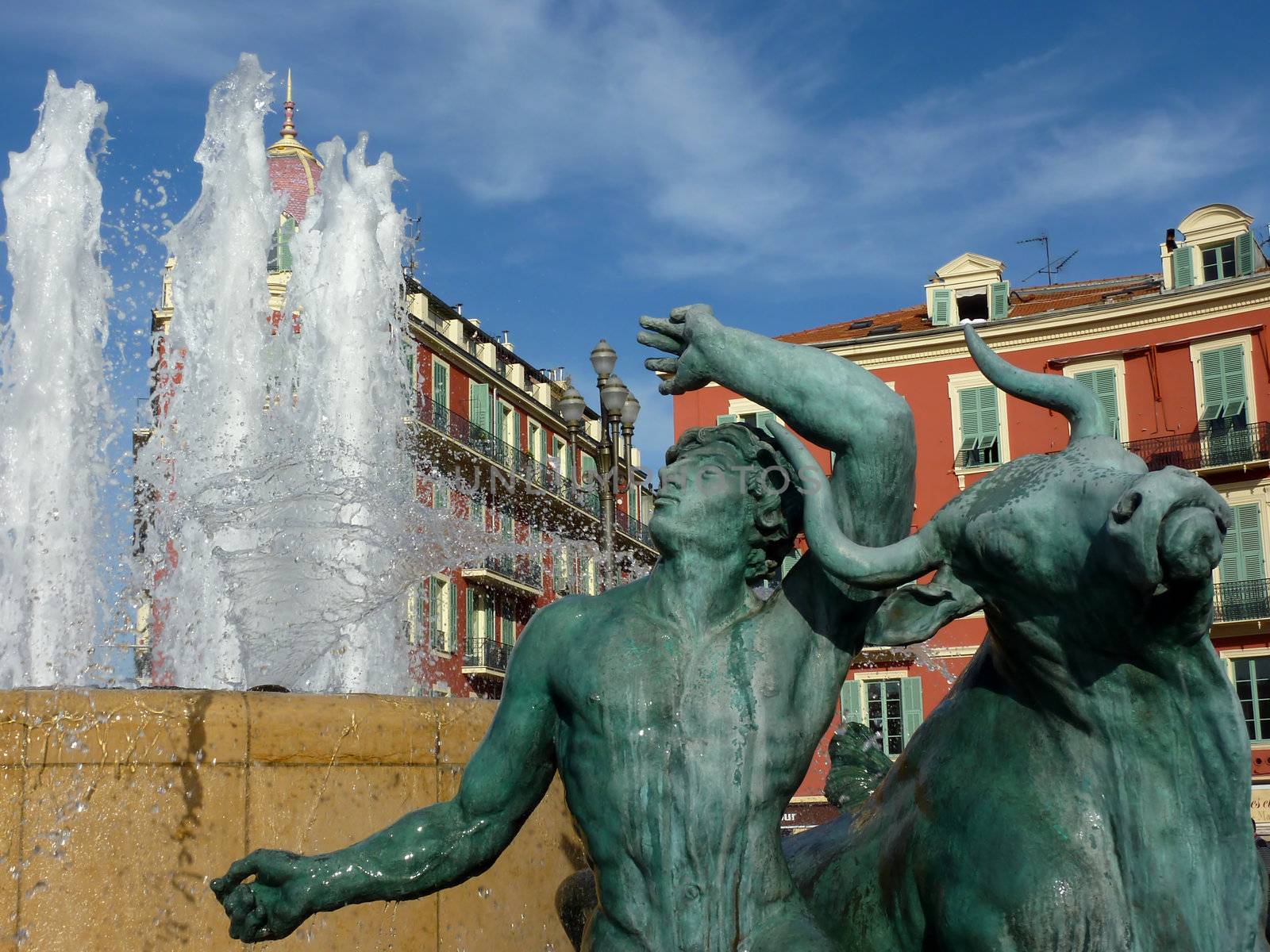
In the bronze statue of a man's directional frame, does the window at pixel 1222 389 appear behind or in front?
behind

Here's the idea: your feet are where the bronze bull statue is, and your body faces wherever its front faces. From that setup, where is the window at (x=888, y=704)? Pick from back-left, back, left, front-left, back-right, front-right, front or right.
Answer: back-left

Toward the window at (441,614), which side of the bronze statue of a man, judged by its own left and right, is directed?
back

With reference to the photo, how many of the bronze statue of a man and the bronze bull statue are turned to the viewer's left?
0

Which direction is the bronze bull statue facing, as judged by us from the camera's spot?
facing the viewer and to the right of the viewer

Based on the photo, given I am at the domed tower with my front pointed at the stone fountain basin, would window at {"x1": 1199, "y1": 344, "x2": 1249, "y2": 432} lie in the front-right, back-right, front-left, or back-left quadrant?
front-left

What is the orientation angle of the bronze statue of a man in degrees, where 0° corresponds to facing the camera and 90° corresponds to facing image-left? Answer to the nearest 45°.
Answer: approximately 0°
